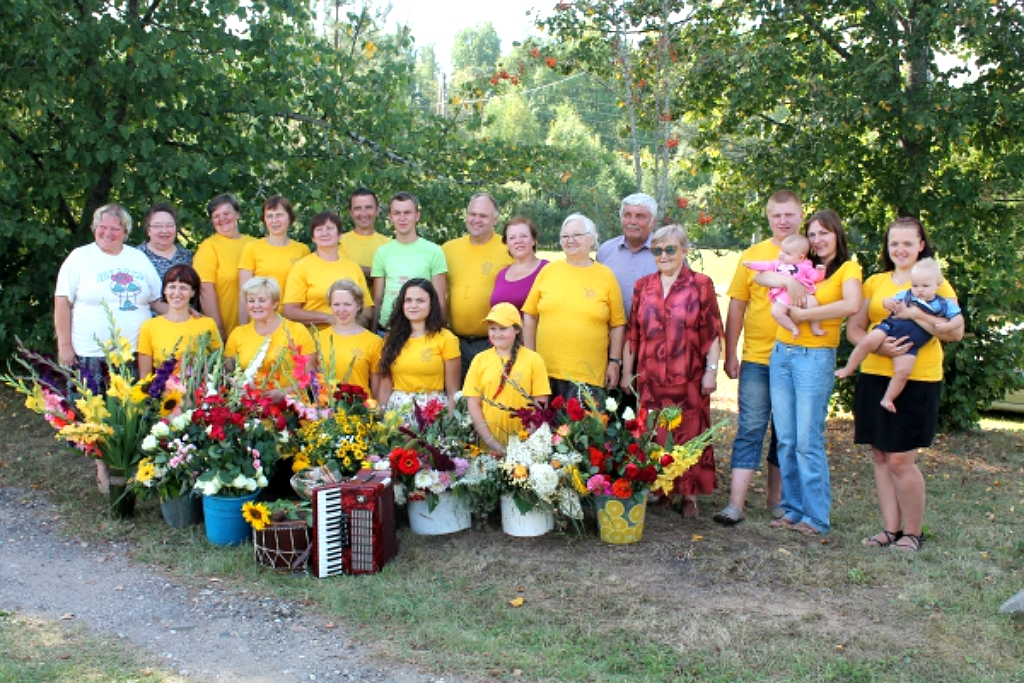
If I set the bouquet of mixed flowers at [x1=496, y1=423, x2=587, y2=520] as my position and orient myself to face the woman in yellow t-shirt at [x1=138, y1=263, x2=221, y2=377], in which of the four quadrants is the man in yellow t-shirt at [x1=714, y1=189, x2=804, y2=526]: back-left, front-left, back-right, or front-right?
back-right

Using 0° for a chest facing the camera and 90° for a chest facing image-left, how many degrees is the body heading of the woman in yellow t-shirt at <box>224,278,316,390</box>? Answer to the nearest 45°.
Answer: approximately 0°
